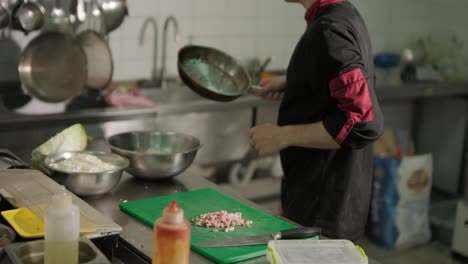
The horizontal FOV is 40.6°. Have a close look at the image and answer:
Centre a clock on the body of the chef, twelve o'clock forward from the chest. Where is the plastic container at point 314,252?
The plastic container is roughly at 9 o'clock from the chef.

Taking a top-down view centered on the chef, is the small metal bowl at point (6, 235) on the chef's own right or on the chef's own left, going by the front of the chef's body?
on the chef's own left

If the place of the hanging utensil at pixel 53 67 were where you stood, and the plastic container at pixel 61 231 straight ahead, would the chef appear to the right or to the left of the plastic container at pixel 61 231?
left

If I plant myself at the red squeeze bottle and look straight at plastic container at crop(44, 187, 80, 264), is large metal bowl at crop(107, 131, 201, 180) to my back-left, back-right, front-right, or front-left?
front-right

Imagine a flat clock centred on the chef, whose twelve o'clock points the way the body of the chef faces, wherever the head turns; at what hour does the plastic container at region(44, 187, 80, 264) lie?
The plastic container is roughly at 10 o'clock from the chef.

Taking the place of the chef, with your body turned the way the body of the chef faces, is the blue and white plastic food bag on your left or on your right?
on your right

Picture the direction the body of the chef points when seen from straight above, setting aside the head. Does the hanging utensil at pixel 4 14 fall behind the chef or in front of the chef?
in front

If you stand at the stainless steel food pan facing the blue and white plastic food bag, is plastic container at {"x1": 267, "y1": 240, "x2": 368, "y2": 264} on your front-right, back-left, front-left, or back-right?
front-right

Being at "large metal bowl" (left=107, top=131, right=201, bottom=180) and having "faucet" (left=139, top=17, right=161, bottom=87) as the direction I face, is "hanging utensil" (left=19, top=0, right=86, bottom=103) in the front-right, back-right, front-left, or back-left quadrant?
front-left

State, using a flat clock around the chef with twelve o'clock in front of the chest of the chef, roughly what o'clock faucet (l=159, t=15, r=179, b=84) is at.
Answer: The faucet is roughly at 2 o'clock from the chef.

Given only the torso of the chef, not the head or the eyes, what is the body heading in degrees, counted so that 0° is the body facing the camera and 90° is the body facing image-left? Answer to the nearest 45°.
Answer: approximately 90°

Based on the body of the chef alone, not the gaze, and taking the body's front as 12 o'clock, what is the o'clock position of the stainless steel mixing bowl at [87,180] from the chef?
The stainless steel mixing bowl is roughly at 11 o'clock from the chef.

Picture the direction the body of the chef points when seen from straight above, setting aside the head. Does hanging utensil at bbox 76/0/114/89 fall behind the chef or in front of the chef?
in front

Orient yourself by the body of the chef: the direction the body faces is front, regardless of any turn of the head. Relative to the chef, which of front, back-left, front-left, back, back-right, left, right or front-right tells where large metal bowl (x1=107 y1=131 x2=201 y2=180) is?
front
